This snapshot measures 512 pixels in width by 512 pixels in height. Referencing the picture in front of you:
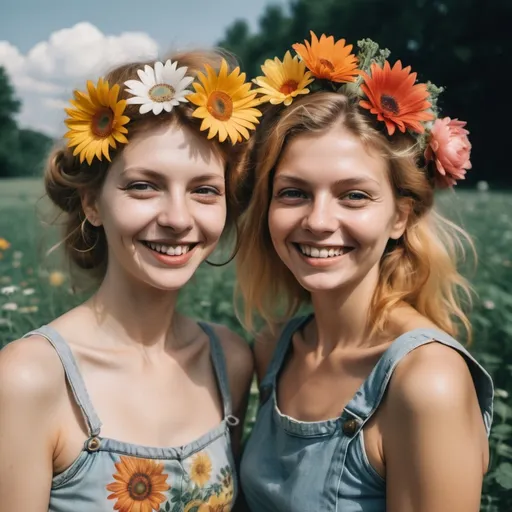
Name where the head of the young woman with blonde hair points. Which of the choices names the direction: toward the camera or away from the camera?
toward the camera

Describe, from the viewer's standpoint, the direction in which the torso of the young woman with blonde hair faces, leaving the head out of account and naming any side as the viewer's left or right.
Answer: facing the viewer and to the left of the viewer
